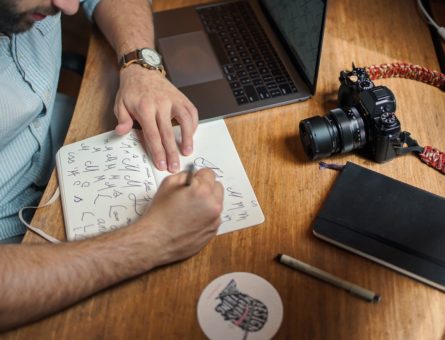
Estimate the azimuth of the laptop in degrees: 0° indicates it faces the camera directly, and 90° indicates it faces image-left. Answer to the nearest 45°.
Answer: approximately 90°
